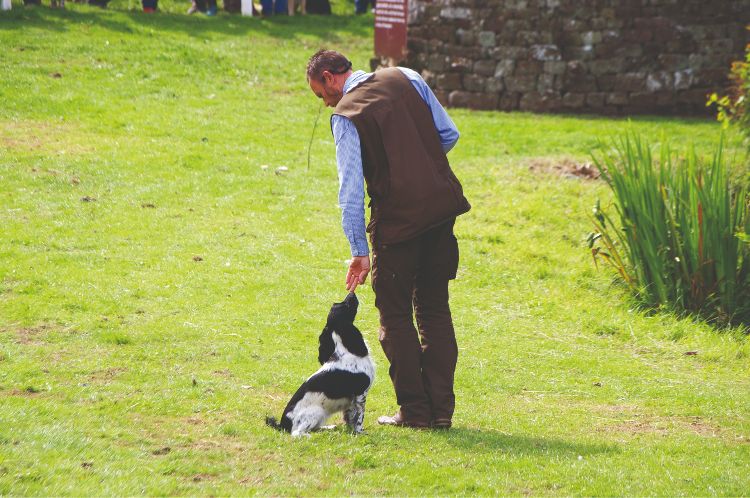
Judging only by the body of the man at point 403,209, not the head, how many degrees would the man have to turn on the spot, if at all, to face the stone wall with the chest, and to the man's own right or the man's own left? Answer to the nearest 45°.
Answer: approximately 45° to the man's own right

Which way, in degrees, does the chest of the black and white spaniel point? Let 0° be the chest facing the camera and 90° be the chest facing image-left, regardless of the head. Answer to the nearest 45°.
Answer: approximately 270°

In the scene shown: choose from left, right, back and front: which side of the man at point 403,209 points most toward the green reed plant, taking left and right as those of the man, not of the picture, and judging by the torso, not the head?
right

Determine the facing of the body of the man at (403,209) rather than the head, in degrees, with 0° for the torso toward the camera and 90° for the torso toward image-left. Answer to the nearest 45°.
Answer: approximately 135°

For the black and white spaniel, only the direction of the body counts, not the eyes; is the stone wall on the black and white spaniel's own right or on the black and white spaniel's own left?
on the black and white spaniel's own left

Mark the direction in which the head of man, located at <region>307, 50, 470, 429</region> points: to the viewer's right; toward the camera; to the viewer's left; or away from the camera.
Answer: to the viewer's left

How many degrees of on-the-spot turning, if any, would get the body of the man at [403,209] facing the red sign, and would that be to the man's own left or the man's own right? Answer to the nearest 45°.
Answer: approximately 45° to the man's own right
